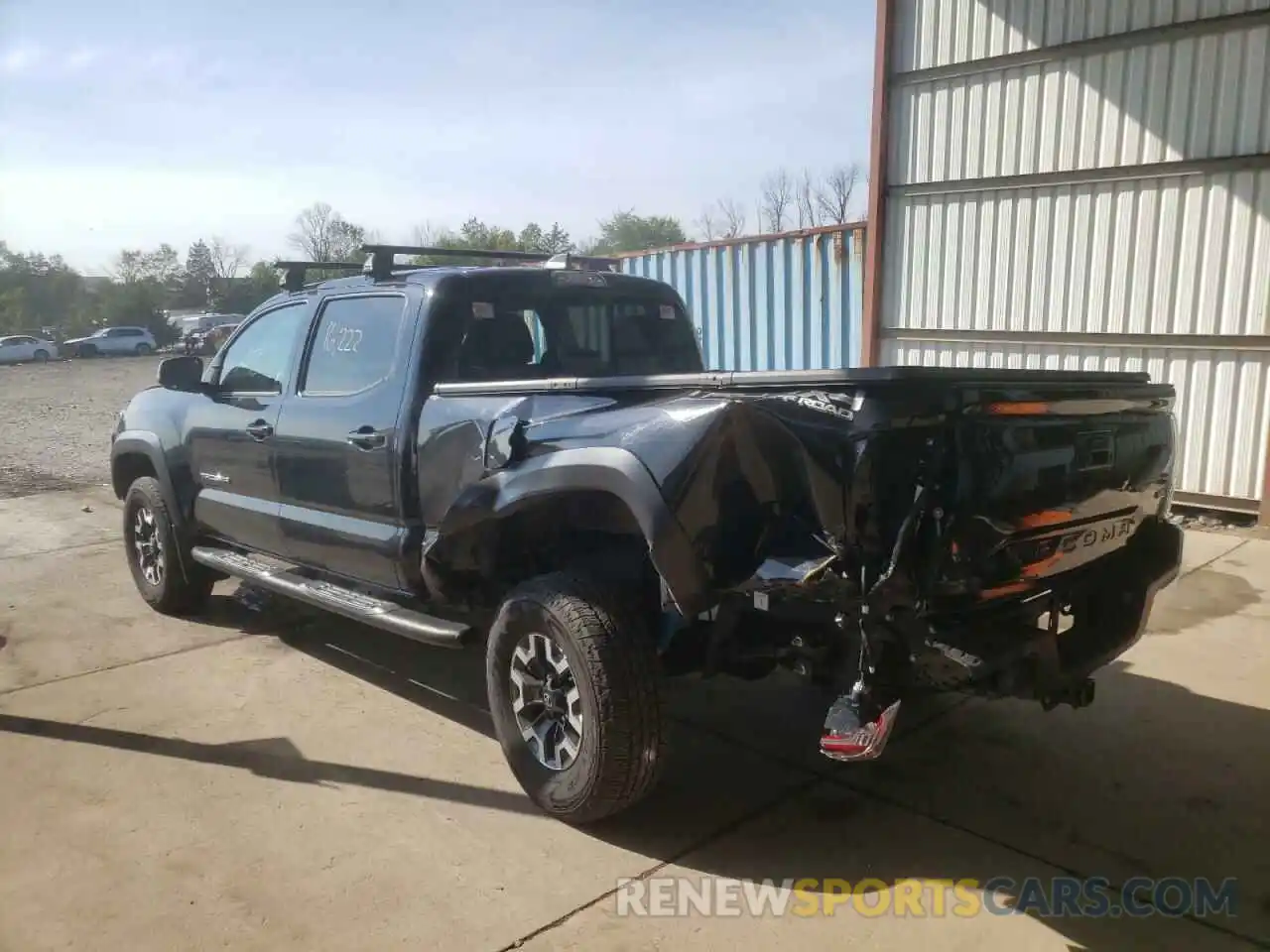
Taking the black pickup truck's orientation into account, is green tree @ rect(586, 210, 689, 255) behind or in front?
in front

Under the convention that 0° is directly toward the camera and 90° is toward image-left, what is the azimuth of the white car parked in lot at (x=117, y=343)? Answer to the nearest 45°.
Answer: approximately 90°

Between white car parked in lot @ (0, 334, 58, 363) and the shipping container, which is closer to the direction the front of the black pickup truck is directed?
the white car parked in lot

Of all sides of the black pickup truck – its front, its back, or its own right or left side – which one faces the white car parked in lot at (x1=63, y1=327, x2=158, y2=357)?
front

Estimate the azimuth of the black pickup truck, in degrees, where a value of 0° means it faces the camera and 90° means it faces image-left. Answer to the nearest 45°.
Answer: approximately 135°

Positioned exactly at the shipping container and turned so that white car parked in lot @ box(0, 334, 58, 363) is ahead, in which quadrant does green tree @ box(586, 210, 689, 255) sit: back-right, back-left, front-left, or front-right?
front-right

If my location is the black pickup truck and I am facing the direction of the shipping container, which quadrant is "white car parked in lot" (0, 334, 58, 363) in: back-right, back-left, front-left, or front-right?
front-left

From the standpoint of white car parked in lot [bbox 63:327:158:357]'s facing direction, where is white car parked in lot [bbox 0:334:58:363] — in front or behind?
in front

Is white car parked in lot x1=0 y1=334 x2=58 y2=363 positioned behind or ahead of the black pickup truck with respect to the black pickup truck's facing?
ahead

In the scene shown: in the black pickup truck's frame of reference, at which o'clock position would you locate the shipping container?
The shipping container is roughly at 2 o'clock from the black pickup truck.

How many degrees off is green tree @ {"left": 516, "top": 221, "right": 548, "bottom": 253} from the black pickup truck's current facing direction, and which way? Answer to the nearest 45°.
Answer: approximately 45° to its right

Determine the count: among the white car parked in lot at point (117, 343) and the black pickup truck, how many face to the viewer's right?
0
